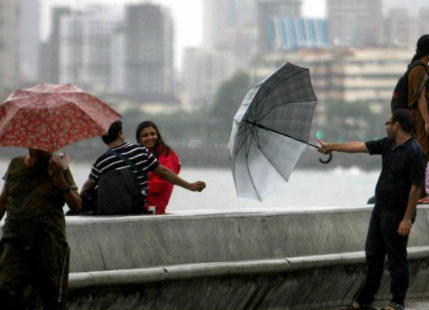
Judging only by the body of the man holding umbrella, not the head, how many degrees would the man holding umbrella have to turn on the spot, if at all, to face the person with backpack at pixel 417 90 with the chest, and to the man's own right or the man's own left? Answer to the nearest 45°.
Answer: approximately 135° to the man's own right

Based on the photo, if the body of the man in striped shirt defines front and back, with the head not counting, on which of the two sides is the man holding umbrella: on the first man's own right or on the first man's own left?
on the first man's own right

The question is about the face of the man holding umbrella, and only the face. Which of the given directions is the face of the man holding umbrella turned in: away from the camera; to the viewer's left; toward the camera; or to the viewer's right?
to the viewer's left

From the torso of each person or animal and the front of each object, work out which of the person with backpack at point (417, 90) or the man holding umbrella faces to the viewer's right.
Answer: the person with backpack

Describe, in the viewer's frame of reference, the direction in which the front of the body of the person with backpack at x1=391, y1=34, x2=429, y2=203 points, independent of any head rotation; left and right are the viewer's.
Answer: facing to the right of the viewer

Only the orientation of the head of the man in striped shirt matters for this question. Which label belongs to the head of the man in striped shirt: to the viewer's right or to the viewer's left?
to the viewer's right

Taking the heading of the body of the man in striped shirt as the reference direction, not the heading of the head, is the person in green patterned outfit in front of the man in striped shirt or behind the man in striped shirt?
behind

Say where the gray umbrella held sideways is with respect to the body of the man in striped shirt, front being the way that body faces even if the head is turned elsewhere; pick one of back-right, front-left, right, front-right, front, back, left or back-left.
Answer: front-right

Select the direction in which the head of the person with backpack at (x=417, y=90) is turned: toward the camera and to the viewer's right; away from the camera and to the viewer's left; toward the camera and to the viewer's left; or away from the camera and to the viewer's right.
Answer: away from the camera and to the viewer's right

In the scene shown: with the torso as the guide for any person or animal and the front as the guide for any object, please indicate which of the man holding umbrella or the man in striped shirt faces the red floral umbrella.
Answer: the man holding umbrella

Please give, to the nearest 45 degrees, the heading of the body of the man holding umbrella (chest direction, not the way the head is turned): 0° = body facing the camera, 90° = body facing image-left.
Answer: approximately 45°

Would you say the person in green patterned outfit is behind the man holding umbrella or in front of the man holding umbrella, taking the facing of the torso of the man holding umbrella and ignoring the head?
in front

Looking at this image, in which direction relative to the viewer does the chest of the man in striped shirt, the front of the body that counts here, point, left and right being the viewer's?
facing away from the viewer
